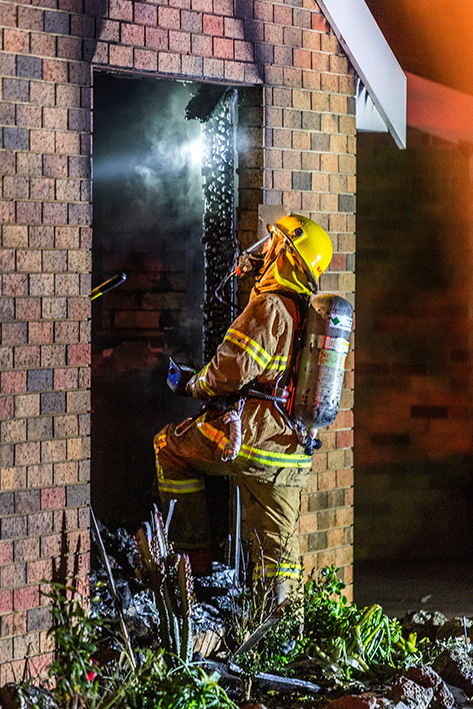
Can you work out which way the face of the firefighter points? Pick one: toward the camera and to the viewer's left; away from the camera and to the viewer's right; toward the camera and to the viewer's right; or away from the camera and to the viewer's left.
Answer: away from the camera and to the viewer's left

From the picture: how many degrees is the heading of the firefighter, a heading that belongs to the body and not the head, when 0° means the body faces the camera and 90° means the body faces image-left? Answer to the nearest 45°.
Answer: approximately 90°
